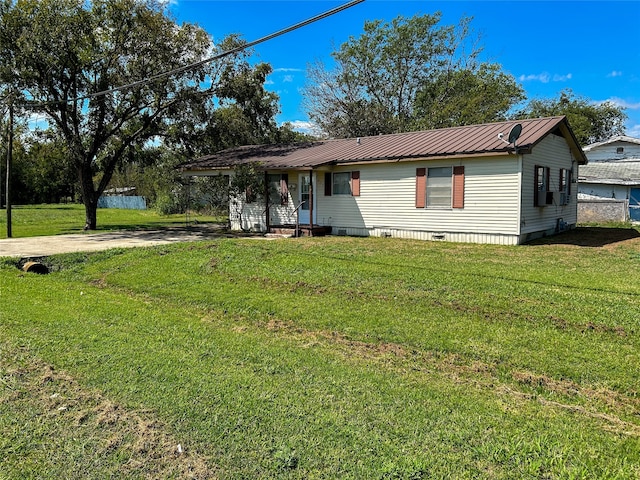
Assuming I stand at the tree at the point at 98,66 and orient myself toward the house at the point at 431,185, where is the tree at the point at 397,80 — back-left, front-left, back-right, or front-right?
front-left

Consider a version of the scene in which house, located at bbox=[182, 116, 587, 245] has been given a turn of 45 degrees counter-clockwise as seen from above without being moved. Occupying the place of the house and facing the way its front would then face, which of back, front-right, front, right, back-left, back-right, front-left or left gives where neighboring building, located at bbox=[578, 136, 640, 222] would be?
back-left

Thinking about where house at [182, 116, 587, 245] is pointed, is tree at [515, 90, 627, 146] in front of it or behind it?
behind

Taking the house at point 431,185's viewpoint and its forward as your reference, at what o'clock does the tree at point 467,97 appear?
The tree is roughly at 5 o'clock from the house.

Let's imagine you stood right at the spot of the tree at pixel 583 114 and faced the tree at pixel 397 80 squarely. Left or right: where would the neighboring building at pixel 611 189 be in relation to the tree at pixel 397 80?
left

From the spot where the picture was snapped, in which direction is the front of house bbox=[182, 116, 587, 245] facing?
facing the viewer and to the left of the viewer
